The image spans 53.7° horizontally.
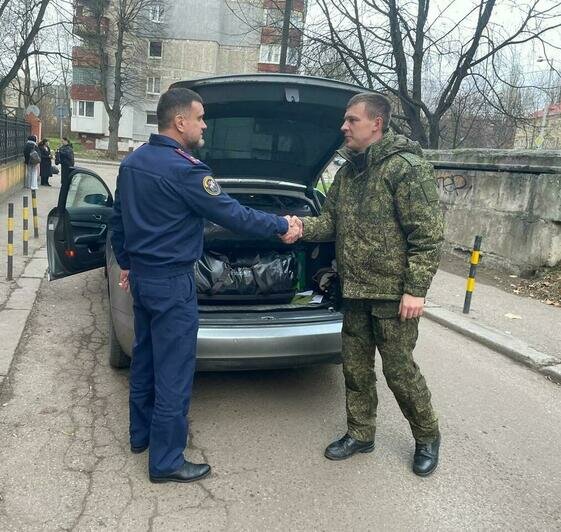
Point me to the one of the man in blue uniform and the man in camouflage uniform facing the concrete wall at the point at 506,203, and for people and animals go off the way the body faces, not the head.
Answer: the man in blue uniform

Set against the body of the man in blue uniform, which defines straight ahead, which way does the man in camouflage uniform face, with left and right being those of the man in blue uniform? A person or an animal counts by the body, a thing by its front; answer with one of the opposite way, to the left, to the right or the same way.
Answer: the opposite way

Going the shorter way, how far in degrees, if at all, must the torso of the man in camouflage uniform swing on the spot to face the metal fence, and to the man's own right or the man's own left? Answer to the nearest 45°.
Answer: approximately 90° to the man's own right

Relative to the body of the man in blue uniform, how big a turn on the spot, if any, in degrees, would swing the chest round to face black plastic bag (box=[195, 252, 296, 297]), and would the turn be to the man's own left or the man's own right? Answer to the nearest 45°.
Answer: approximately 45° to the man's own left

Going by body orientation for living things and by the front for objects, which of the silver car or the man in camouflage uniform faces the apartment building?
the silver car

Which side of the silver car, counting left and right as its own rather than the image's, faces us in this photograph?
back

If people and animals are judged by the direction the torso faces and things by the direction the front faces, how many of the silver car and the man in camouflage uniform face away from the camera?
1

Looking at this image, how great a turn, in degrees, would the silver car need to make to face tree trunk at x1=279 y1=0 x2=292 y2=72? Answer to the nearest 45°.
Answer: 0° — it already faces it

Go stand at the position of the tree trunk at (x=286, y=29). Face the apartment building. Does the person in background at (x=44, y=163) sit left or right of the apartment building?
left

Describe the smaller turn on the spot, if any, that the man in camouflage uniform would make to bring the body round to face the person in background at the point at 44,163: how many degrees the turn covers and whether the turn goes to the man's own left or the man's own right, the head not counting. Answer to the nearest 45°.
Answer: approximately 90° to the man's own right

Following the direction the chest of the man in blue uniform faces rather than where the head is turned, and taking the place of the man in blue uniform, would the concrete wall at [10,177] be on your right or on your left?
on your left

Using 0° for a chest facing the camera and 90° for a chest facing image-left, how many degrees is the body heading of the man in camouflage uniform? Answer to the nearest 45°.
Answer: approximately 45°

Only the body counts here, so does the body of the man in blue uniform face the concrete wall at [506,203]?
yes

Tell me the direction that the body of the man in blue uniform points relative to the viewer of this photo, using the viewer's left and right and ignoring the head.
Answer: facing away from the viewer and to the right of the viewer

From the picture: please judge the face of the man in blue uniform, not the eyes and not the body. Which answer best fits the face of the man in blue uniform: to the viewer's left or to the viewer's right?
to the viewer's right

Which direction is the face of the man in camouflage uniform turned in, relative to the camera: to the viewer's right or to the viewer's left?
to the viewer's left
